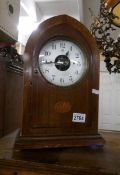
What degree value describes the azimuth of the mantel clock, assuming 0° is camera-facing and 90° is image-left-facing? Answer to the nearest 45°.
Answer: approximately 0°
